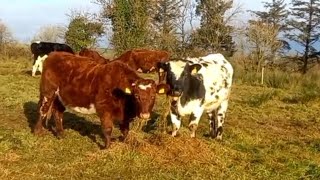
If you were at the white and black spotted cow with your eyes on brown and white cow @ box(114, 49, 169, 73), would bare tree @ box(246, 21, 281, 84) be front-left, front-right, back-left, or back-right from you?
front-right

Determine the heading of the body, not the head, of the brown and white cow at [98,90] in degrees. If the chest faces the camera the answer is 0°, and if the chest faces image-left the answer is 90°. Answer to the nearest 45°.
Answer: approximately 315°

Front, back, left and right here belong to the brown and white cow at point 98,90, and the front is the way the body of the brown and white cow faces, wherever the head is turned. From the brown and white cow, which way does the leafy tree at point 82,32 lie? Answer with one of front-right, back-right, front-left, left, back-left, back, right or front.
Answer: back-left

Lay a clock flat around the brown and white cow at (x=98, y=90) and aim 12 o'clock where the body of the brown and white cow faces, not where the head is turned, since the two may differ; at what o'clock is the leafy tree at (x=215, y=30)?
The leafy tree is roughly at 8 o'clock from the brown and white cow.

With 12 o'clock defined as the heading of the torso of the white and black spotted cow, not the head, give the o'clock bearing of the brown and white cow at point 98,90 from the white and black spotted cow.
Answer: The brown and white cow is roughly at 1 o'clock from the white and black spotted cow.

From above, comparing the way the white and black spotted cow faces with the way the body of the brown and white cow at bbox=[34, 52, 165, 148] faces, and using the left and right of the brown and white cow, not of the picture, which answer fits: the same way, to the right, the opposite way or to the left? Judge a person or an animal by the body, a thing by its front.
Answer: to the right

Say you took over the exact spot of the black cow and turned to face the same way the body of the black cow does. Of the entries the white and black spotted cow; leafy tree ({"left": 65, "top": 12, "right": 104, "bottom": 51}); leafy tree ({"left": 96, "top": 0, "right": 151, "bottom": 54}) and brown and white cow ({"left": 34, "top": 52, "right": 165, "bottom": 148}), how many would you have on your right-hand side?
2

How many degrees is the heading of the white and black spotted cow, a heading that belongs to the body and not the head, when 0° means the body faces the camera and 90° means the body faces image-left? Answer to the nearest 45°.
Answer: approximately 45°
